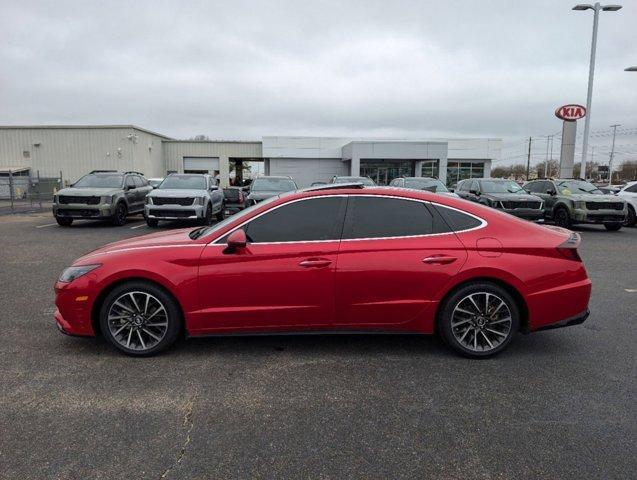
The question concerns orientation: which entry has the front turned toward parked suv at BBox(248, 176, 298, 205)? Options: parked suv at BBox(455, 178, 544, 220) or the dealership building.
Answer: the dealership building

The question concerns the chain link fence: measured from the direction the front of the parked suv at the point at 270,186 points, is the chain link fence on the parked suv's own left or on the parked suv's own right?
on the parked suv's own right

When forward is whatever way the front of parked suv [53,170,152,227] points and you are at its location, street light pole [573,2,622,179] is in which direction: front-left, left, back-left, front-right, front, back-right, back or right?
back-left

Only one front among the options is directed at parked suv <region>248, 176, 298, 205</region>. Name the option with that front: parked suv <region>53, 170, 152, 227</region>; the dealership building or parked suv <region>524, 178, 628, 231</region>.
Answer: the dealership building

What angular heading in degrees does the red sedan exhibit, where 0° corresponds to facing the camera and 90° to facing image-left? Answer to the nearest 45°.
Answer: approximately 90°

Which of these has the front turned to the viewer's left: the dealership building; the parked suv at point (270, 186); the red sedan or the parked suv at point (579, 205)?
the red sedan

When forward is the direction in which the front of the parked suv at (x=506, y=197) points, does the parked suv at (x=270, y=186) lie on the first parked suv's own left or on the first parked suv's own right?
on the first parked suv's own right

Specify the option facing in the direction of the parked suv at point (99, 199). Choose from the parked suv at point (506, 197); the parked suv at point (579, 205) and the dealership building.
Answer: the dealership building

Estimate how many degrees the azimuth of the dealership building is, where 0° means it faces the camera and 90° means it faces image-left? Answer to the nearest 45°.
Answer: approximately 0°

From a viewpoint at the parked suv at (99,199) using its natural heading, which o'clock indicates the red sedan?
The red sedan is roughly at 10 o'clock from the parked suv.

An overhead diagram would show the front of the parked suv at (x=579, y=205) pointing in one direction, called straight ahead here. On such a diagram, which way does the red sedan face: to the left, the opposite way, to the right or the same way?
to the right
